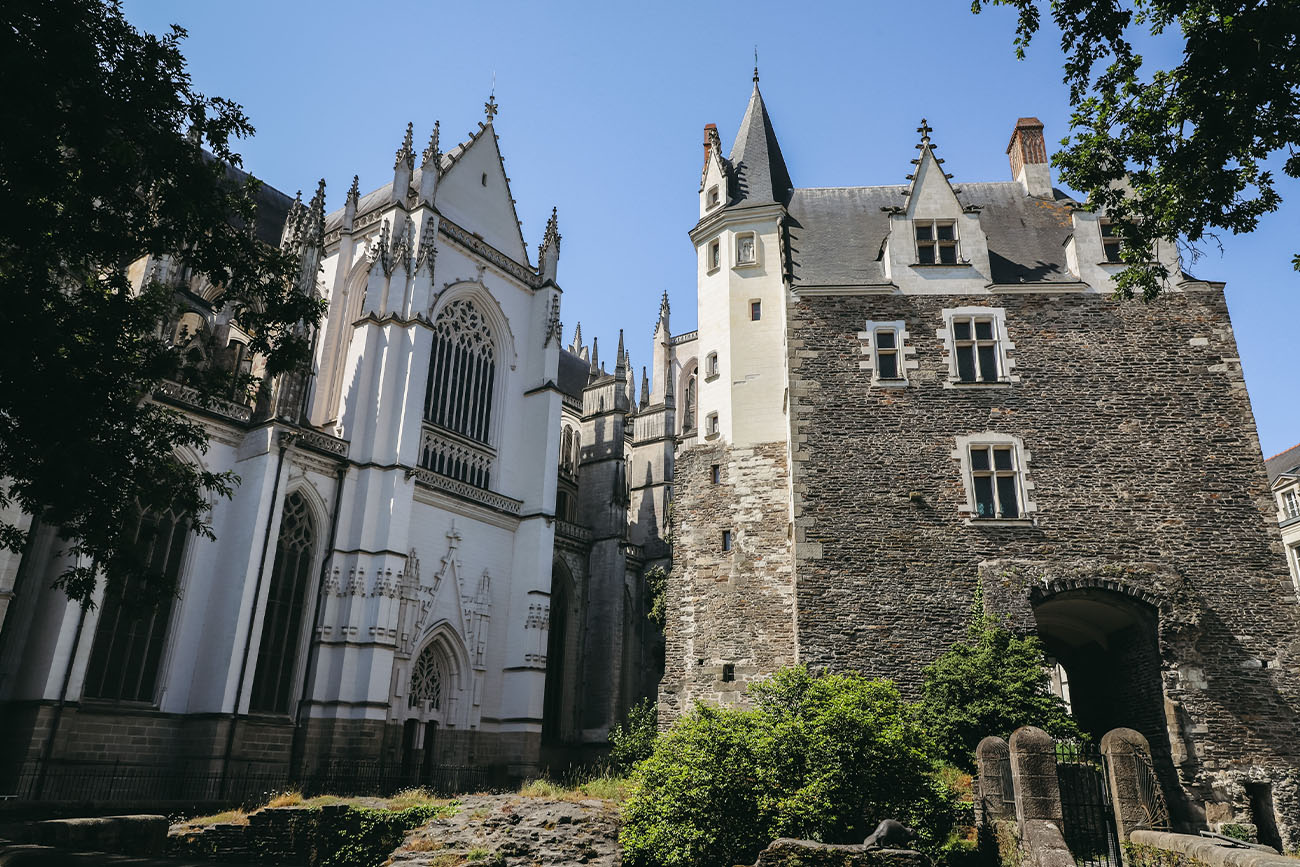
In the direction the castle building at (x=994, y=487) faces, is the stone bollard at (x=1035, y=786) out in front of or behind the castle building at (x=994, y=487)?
in front

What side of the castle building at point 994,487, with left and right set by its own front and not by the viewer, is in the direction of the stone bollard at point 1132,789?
front

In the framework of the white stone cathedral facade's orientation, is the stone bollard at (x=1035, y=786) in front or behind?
in front

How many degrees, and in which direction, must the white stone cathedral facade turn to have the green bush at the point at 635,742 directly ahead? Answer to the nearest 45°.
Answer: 0° — it already faces it

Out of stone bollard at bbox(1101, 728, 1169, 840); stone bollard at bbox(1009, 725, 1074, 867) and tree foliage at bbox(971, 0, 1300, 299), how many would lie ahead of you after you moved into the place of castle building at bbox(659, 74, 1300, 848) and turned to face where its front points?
3

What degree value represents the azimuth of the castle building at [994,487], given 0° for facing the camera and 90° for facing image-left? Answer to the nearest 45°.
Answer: approximately 0°

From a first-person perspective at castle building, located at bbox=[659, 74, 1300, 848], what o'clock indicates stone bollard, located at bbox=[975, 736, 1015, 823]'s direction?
The stone bollard is roughly at 12 o'clock from the castle building.

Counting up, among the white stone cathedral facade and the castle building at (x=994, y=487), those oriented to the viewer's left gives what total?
0

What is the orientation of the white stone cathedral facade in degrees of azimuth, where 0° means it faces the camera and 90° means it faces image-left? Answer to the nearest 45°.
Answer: approximately 315°
